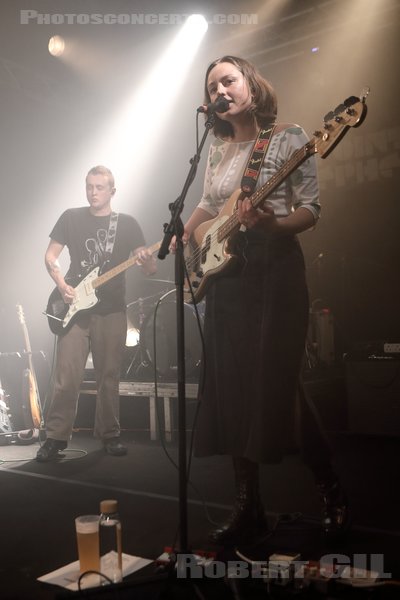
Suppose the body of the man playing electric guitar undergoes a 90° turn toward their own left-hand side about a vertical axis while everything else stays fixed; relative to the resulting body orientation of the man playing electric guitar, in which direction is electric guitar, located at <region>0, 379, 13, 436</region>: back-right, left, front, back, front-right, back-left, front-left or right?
back-left

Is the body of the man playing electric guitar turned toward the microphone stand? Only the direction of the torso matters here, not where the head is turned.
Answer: yes

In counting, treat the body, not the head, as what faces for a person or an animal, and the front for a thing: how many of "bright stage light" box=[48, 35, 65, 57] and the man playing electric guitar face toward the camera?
2

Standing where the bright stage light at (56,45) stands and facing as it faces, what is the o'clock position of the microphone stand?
The microphone stand is roughly at 12 o'clock from the bright stage light.

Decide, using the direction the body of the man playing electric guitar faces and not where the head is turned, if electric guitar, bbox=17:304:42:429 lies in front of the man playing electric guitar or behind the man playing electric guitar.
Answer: behind

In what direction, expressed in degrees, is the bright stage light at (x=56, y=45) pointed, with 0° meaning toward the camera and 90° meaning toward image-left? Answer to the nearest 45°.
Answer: approximately 0°

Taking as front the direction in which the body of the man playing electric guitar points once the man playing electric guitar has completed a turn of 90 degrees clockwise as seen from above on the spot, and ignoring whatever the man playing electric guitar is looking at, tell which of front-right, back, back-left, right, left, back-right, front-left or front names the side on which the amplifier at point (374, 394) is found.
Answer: back

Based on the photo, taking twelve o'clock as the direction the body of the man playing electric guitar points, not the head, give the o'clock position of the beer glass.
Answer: The beer glass is roughly at 12 o'clock from the man playing electric guitar.
